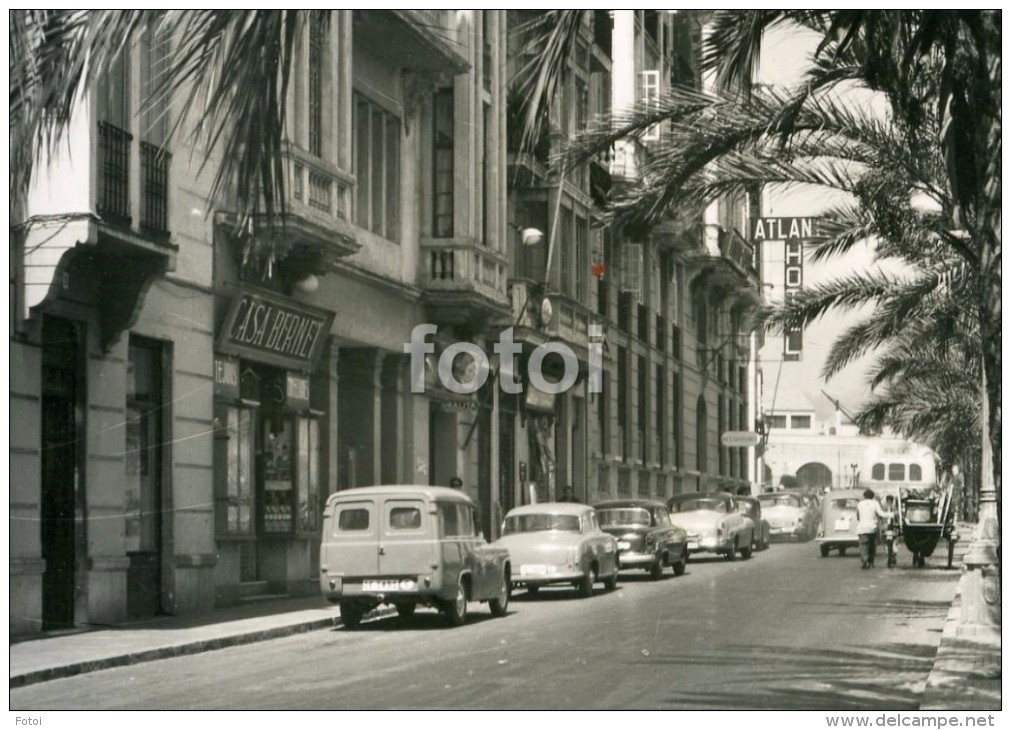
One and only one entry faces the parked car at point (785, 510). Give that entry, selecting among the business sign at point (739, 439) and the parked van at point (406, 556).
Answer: the parked van at point (406, 556)

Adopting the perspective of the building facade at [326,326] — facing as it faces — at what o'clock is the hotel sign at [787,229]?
The hotel sign is roughly at 9 o'clock from the building facade.

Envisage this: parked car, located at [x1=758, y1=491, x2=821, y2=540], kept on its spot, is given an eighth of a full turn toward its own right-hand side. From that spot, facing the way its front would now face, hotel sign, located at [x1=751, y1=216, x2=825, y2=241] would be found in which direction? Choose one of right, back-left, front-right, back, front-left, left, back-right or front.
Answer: front-left

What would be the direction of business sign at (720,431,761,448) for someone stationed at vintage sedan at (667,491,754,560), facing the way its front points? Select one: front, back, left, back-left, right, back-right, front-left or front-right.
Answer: back-right
